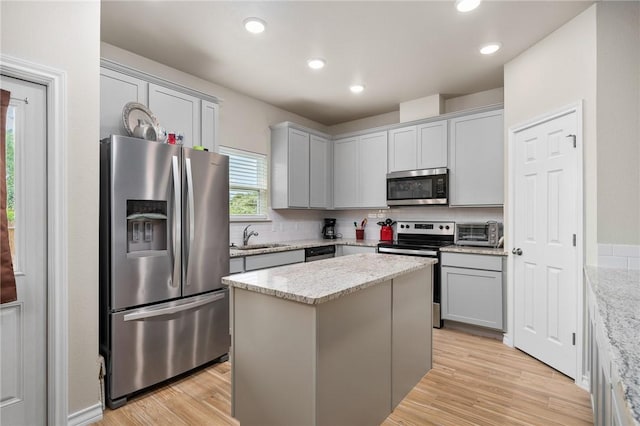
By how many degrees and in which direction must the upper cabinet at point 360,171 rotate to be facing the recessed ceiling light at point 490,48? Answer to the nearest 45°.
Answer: approximately 90° to its left

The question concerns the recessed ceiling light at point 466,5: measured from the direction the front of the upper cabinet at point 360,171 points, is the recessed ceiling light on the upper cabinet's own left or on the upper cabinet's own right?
on the upper cabinet's own left

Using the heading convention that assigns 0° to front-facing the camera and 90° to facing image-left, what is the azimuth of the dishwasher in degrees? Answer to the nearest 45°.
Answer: approximately 315°

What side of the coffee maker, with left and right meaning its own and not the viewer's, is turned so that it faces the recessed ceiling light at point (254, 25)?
front

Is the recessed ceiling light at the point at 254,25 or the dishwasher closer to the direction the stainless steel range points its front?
the recessed ceiling light

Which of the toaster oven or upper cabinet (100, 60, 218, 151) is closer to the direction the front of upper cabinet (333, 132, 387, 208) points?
the upper cabinet

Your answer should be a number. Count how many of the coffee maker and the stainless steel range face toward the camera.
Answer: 2

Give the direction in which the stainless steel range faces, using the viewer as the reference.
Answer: facing the viewer

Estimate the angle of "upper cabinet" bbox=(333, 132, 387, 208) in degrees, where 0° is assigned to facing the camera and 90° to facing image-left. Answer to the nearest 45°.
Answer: approximately 45°

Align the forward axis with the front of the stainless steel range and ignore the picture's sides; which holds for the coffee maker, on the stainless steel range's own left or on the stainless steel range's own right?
on the stainless steel range's own right

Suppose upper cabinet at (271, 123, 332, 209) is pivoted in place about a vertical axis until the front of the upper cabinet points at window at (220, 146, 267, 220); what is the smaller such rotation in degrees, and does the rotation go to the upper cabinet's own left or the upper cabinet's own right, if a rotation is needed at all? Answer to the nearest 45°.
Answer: approximately 135° to the upper cabinet's own right
